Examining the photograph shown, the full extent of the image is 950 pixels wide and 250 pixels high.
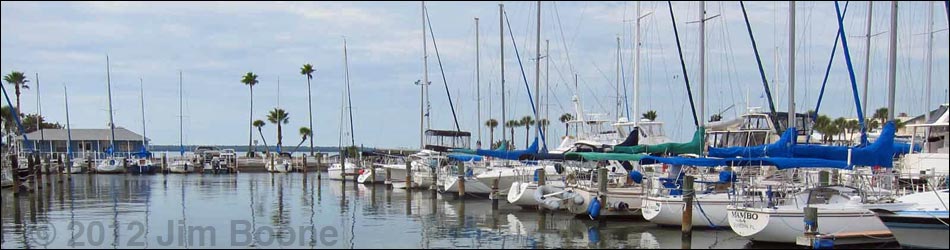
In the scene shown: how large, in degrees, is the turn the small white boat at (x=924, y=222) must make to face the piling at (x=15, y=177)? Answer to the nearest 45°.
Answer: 0° — it already faces it

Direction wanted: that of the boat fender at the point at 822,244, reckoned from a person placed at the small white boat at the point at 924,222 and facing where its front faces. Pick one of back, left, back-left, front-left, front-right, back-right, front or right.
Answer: front-left

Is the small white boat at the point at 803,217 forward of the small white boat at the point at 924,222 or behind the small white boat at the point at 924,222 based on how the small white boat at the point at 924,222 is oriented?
forward

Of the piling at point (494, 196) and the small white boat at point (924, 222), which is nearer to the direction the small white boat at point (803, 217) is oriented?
the small white boat

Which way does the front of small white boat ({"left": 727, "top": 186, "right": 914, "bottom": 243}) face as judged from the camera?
facing away from the viewer and to the right of the viewer

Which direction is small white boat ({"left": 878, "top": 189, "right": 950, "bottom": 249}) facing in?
to the viewer's left

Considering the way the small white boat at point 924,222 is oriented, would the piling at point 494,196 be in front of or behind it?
in front
